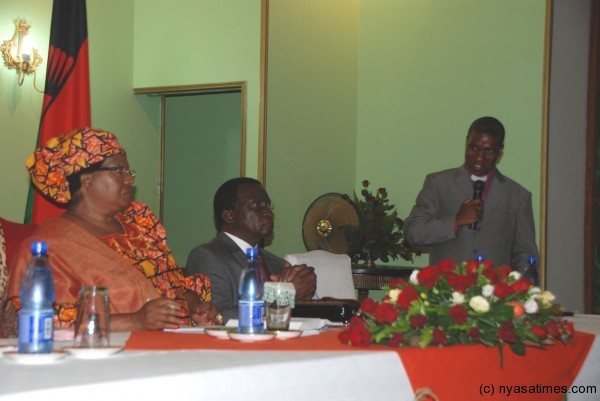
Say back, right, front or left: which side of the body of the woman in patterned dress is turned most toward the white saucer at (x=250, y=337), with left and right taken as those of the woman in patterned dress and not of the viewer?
front

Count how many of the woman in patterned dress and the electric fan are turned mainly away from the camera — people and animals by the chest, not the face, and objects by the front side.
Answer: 0

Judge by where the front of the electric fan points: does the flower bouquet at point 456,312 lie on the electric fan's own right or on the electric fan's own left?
on the electric fan's own left

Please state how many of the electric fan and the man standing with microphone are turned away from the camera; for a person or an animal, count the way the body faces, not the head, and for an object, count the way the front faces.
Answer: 0

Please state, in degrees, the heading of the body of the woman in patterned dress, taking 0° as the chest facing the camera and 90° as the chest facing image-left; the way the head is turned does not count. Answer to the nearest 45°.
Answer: approximately 315°

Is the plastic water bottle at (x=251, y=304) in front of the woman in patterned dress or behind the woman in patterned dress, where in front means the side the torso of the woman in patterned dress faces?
in front

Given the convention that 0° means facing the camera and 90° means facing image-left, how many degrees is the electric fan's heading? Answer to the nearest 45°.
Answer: approximately 45°

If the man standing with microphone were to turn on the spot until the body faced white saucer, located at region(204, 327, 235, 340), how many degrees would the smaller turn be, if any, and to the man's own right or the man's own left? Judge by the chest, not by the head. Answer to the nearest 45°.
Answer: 0° — they already face it

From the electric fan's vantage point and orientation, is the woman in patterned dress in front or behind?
in front

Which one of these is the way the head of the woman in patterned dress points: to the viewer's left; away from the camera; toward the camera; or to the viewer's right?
to the viewer's right

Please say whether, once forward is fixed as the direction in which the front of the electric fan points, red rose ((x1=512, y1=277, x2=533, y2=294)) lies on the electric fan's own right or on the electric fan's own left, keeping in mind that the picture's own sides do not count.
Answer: on the electric fan's own left

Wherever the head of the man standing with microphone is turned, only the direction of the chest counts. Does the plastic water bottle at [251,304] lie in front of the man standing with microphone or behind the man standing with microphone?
in front
